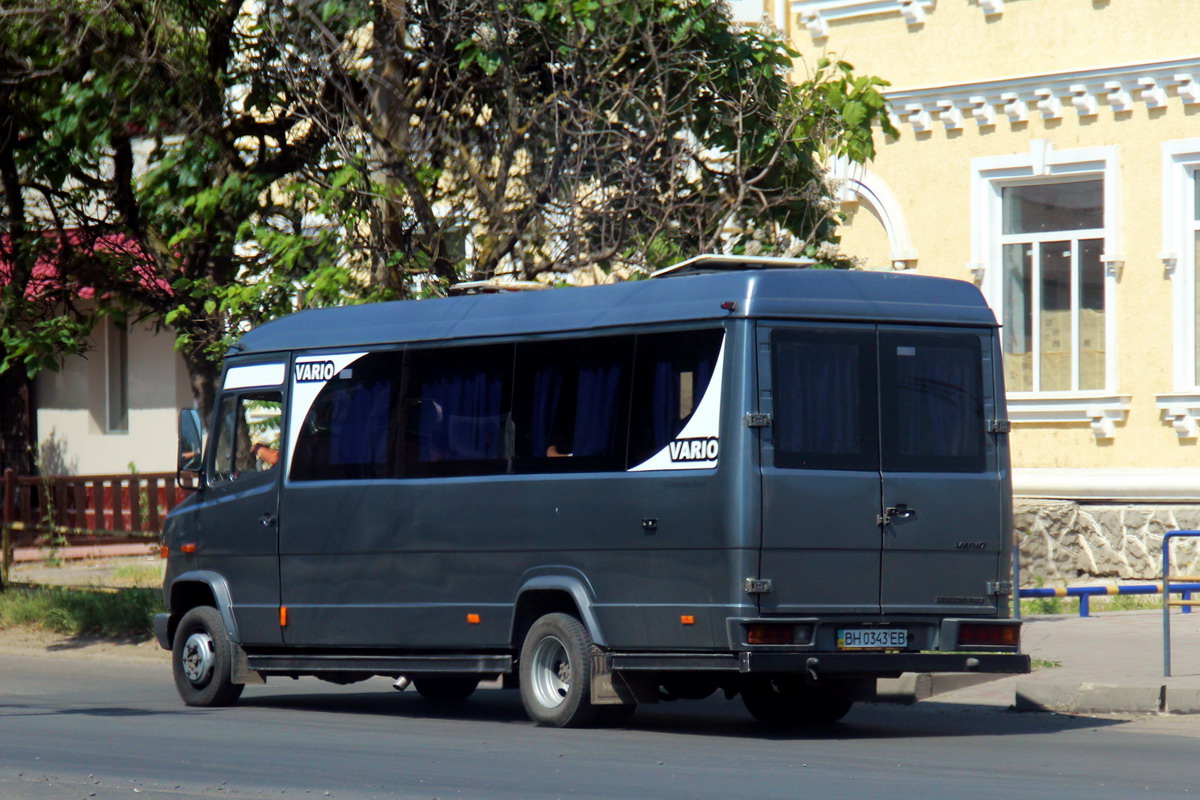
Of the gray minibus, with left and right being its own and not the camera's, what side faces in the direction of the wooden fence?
front

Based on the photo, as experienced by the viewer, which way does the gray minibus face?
facing away from the viewer and to the left of the viewer

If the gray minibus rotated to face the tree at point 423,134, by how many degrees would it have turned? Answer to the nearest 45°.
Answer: approximately 45° to its right

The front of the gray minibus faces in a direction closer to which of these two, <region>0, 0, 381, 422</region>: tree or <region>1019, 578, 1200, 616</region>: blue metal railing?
the tree

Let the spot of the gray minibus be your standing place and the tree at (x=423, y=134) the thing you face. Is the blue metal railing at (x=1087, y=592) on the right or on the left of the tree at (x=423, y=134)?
right

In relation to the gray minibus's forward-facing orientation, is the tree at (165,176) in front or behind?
in front

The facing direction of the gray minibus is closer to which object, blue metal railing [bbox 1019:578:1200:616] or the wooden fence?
the wooden fence

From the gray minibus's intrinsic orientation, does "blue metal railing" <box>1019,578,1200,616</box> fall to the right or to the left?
on its right

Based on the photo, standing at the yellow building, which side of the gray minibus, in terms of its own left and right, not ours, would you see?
right
